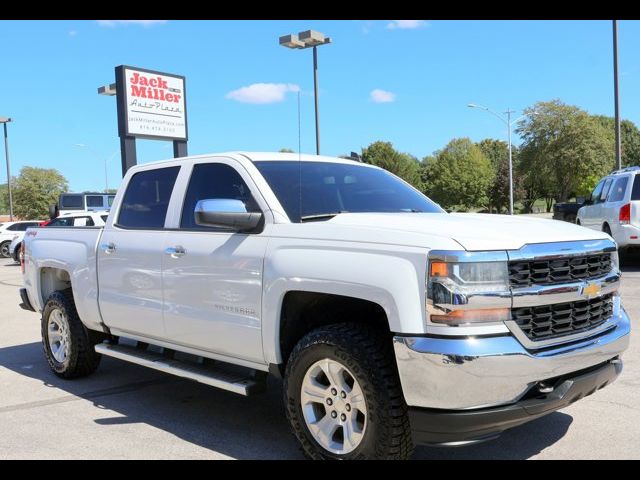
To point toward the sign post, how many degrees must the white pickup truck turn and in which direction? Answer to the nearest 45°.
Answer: approximately 135° to its left

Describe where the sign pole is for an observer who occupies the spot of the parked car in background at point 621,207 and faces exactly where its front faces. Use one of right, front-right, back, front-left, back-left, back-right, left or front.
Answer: front-left

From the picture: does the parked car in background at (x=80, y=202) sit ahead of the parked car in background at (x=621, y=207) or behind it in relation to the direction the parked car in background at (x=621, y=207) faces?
ahead

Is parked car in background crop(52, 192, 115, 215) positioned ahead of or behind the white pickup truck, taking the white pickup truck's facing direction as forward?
behind

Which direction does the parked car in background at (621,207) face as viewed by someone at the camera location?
facing away from the viewer and to the left of the viewer

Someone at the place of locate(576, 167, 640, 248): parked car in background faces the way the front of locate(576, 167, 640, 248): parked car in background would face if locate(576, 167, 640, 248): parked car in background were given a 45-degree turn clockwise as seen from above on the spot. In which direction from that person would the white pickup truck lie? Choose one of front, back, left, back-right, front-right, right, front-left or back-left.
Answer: back

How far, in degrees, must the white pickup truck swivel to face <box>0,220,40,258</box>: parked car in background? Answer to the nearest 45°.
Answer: approximately 180°

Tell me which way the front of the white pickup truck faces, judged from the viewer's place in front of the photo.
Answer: facing the viewer and to the right of the viewer
